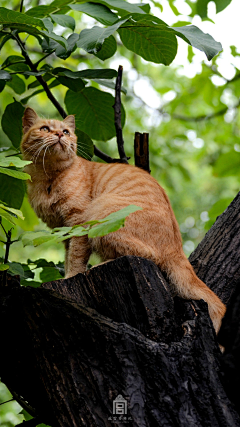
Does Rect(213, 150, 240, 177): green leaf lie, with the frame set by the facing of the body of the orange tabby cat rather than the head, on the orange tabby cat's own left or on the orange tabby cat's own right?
on the orange tabby cat's own right

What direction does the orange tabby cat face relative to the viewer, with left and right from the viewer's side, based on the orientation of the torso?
facing to the left of the viewer

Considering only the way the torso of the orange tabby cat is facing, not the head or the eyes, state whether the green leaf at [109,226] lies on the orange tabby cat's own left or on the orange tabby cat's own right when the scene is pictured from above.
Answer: on the orange tabby cat's own left

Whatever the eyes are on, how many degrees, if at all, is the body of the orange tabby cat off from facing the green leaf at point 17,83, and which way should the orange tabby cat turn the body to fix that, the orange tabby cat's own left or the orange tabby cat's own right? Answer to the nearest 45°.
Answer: approximately 45° to the orange tabby cat's own right
